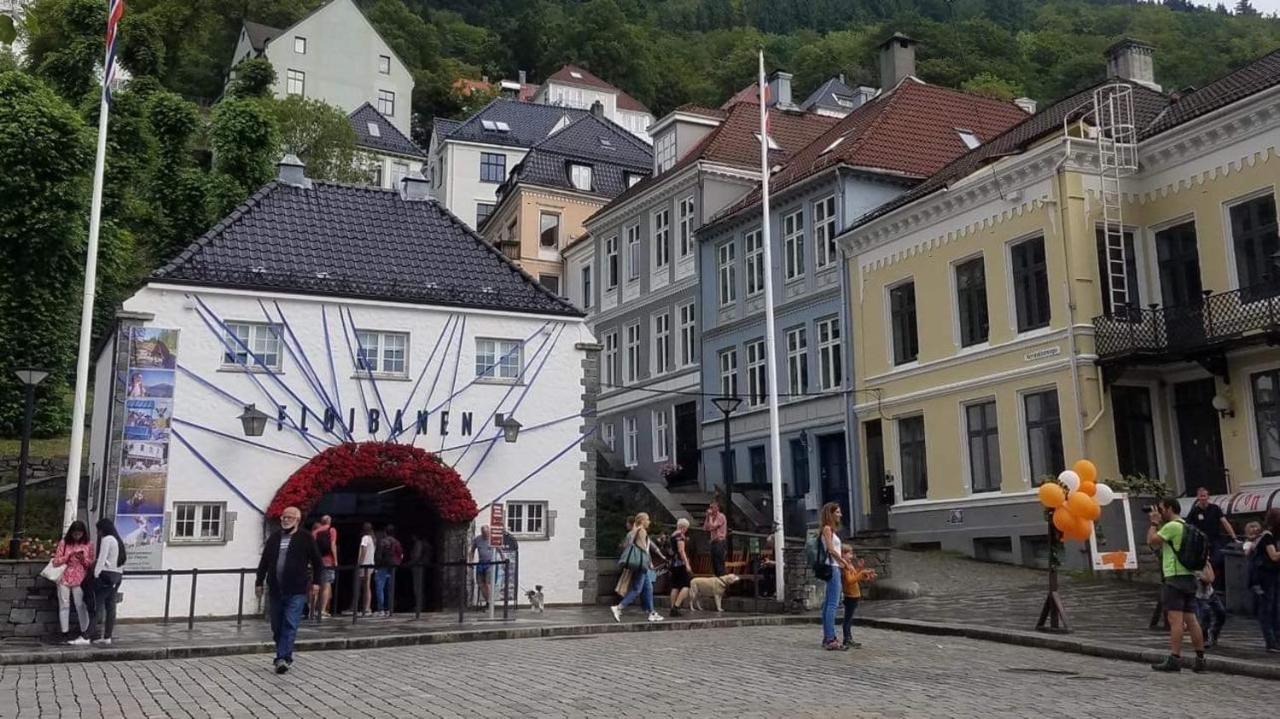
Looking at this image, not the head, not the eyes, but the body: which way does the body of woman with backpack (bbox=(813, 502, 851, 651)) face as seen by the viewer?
to the viewer's right

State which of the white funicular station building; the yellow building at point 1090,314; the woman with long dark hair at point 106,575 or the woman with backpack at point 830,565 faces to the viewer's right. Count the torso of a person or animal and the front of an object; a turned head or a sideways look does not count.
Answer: the woman with backpack at point 830,565

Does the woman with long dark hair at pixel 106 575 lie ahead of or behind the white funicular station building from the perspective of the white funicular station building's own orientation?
ahead

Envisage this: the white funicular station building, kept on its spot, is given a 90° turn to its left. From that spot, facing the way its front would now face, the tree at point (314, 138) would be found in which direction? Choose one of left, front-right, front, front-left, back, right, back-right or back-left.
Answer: left

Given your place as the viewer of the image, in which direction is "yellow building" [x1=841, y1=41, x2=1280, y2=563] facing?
facing the viewer and to the left of the viewer

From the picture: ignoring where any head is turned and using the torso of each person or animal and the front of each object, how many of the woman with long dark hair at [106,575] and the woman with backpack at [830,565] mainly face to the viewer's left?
1

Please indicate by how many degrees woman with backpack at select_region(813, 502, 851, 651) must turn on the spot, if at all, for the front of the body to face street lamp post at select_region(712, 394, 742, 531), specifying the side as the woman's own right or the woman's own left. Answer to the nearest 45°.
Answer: approximately 90° to the woman's own left

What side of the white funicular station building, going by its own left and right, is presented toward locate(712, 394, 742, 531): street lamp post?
left

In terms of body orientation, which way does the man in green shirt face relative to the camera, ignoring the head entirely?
to the viewer's left

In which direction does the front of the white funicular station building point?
toward the camera

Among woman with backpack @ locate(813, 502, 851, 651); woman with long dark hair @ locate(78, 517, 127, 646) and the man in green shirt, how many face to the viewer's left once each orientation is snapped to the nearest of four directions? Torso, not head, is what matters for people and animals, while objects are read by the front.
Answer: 2
